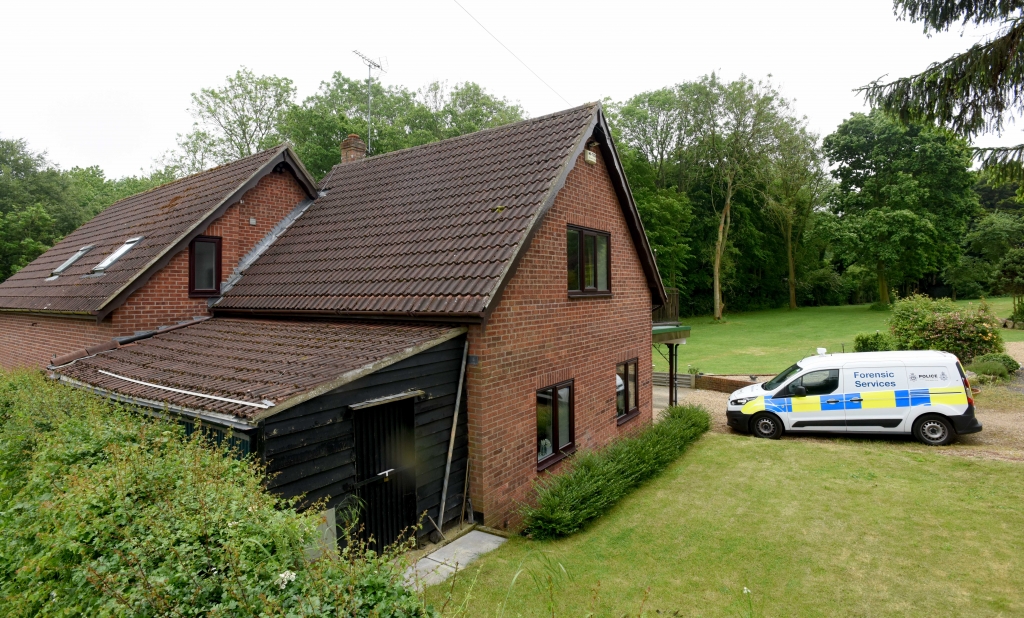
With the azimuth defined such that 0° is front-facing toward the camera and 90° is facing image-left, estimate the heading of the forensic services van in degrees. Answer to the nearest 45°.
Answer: approximately 90°

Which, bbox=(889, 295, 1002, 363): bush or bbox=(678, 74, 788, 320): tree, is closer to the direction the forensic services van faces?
the tree

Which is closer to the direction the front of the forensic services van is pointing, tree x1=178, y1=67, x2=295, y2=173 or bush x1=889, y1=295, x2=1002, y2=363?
the tree

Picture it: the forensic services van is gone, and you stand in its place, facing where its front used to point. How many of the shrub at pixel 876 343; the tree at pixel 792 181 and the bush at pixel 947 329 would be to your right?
3

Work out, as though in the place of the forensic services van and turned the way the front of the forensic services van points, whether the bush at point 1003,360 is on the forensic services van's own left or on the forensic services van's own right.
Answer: on the forensic services van's own right

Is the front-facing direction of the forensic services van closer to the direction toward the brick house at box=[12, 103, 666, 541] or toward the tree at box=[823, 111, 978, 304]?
the brick house

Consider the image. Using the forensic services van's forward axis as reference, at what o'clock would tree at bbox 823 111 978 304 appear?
The tree is roughly at 3 o'clock from the forensic services van.

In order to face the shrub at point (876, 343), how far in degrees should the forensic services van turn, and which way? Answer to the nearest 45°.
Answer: approximately 90° to its right

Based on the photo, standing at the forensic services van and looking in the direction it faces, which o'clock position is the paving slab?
The paving slab is roughly at 10 o'clock from the forensic services van.

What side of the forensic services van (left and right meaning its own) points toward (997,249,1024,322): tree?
right

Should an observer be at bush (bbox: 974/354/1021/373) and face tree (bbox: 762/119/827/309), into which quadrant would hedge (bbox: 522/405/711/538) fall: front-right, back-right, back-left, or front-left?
back-left
